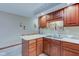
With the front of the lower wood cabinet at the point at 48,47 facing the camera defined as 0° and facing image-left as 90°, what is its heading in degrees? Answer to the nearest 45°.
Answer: approximately 45°

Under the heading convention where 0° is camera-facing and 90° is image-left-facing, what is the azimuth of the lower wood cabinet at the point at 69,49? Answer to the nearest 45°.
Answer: approximately 45°
